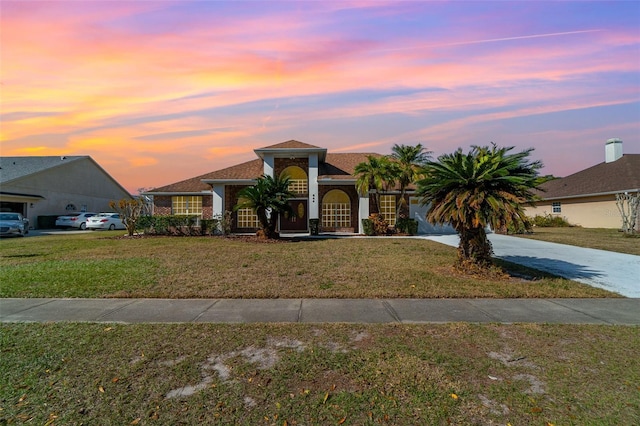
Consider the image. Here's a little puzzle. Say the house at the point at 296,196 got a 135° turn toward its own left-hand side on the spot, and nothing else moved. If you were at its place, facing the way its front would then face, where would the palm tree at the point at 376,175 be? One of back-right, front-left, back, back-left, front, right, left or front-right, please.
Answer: right

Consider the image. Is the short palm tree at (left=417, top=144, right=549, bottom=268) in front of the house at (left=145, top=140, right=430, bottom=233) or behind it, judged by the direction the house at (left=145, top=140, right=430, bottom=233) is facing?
in front

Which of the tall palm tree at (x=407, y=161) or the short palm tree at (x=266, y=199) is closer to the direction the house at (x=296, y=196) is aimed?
the short palm tree

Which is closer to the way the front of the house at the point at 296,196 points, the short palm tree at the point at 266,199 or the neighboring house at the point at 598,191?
the short palm tree

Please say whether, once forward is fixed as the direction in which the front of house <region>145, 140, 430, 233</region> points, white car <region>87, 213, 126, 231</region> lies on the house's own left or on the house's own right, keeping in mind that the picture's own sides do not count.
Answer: on the house's own right

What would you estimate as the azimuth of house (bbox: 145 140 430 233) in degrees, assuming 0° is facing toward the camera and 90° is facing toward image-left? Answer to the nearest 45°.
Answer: approximately 0°

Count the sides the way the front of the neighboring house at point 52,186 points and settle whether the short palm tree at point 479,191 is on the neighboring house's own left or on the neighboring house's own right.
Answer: on the neighboring house's own left

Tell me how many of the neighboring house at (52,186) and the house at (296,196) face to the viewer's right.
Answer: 0

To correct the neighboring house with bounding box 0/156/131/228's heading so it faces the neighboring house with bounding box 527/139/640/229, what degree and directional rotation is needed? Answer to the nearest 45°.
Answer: approximately 90° to its left

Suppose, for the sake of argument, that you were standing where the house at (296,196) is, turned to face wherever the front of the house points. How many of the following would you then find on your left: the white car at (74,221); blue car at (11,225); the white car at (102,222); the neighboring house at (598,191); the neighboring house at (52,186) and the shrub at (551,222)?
2

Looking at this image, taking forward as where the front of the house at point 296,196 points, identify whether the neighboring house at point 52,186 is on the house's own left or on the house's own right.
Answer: on the house's own right

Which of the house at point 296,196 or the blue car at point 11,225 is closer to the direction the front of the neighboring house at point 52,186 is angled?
the blue car

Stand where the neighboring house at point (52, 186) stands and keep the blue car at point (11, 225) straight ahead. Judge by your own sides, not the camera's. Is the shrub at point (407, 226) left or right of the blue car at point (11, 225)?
left
